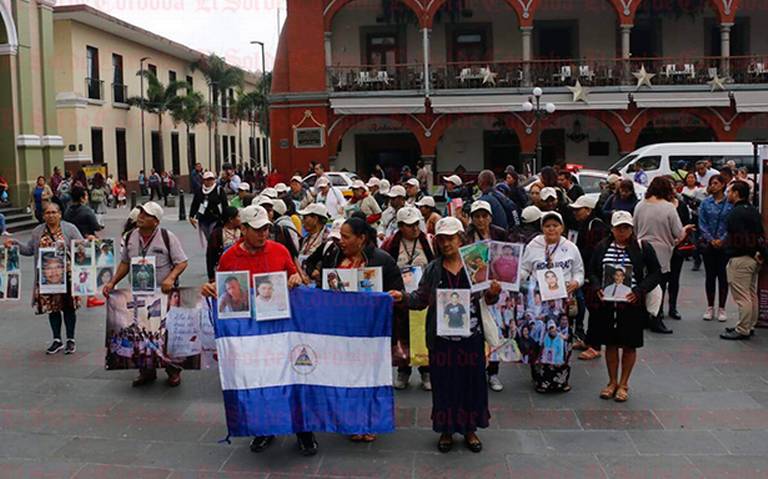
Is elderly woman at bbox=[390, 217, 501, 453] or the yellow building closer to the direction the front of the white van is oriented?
the yellow building

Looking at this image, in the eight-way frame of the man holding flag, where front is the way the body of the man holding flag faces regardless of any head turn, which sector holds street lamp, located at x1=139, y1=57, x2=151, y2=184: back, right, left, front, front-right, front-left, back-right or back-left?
back

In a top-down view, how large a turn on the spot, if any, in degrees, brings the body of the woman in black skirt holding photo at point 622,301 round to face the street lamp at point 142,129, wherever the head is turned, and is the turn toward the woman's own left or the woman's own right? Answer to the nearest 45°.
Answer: approximately 135° to the woman's own right

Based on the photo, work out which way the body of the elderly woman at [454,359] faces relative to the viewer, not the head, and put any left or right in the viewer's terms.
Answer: facing the viewer

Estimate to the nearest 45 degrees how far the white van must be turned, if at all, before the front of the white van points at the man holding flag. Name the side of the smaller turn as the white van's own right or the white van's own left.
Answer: approximately 90° to the white van's own left

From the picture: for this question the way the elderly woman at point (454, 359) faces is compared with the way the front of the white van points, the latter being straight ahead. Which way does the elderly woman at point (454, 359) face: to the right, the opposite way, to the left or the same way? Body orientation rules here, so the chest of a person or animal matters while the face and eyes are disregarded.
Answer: to the left

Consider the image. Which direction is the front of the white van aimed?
to the viewer's left

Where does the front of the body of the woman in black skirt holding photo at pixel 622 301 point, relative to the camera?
toward the camera

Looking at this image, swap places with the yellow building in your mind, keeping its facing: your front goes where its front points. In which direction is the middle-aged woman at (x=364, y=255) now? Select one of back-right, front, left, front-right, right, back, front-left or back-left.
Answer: front-right

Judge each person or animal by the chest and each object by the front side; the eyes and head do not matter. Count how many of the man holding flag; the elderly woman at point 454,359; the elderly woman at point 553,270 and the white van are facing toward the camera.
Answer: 3

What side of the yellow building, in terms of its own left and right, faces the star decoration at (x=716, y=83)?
front

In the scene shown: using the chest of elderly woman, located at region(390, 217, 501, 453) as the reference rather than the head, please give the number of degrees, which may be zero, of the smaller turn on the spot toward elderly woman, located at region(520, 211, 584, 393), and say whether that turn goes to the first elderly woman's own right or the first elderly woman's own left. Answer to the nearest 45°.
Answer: approximately 135° to the first elderly woman's own left

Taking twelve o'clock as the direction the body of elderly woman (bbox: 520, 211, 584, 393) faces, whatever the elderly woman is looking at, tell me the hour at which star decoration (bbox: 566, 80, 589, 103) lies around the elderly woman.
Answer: The star decoration is roughly at 6 o'clock from the elderly woman.

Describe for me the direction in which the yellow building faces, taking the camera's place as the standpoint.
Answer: facing the viewer and to the right of the viewer

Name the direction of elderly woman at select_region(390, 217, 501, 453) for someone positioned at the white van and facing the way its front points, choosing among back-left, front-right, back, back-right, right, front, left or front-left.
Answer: left
